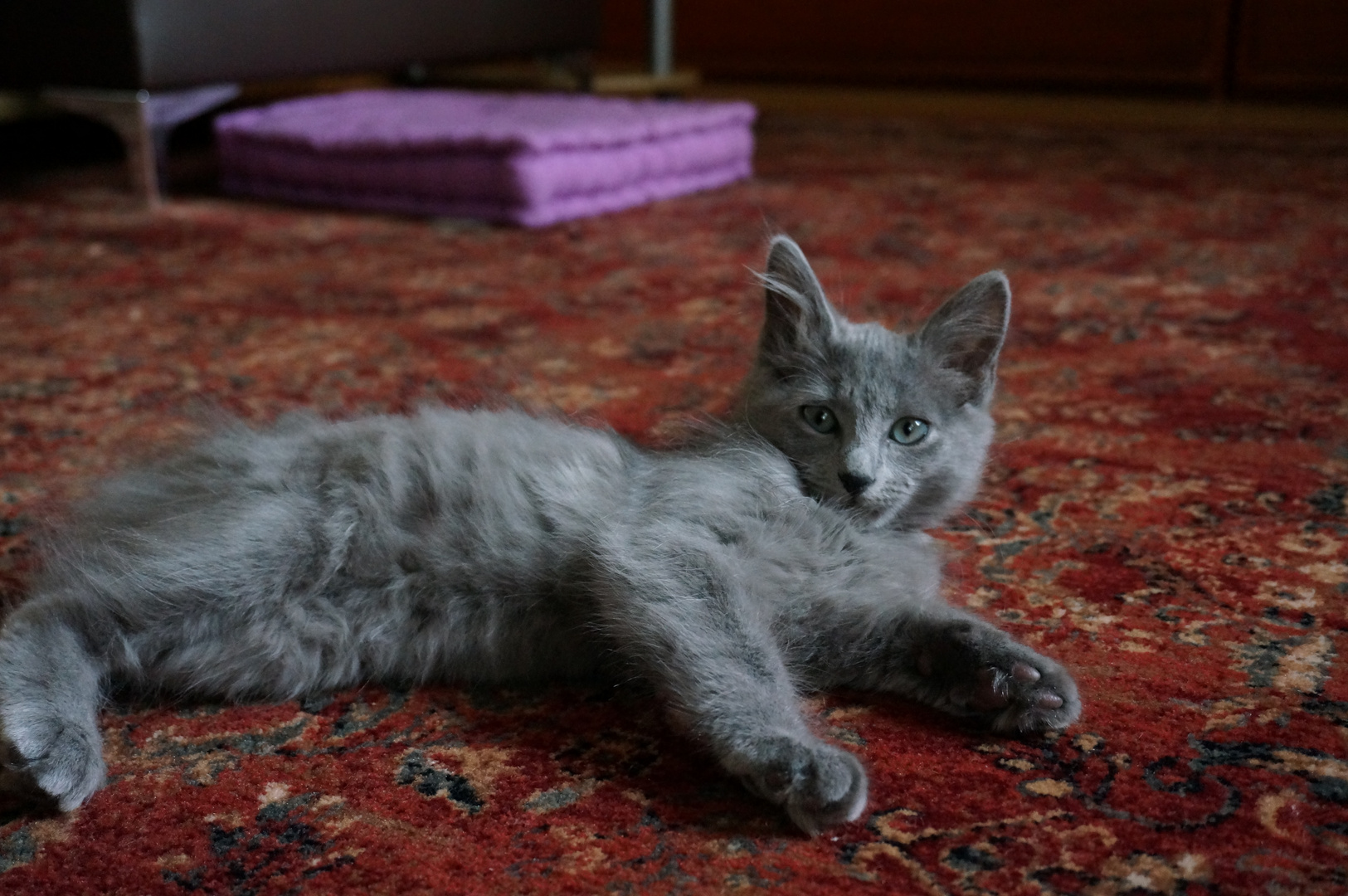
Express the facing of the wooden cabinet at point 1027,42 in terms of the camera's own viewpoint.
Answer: facing the viewer

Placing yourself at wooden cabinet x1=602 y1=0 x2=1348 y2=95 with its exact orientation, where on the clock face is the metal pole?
The metal pole is roughly at 2 o'clock from the wooden cabinet.

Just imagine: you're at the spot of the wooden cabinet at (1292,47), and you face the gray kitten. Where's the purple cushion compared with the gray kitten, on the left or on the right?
right

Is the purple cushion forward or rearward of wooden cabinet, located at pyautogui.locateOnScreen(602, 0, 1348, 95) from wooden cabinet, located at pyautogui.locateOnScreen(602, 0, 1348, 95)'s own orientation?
forward

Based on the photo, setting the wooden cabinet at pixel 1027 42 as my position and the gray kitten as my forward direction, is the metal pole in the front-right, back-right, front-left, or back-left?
front-right

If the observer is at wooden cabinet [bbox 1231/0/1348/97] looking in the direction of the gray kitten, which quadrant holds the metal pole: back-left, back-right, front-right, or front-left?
front-right

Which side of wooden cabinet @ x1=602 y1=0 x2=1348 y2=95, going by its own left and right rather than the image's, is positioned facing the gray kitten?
front

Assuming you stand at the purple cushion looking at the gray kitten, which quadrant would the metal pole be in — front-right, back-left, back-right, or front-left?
back-left
